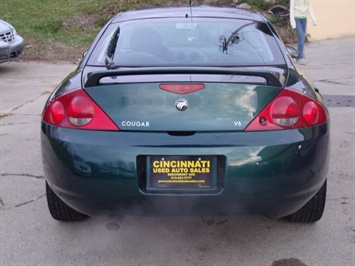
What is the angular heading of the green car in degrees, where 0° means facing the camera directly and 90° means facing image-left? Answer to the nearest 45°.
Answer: approximately 180°

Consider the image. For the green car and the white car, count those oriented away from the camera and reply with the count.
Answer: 1

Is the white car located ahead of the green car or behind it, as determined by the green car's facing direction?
ahead

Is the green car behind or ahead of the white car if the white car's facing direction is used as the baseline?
ahead

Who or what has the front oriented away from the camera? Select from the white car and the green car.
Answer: the green car
